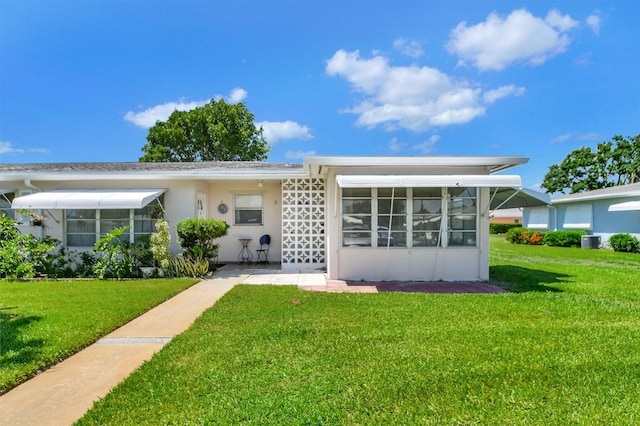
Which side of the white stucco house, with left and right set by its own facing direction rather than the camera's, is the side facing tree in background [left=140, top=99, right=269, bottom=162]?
back

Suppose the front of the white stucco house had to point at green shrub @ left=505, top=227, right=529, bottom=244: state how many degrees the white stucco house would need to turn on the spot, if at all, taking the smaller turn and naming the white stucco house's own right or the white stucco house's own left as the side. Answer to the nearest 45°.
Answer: approximately 135° to the white stucco house's own left

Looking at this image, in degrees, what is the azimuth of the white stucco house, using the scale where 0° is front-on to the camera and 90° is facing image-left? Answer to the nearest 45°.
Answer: approximately 0°
